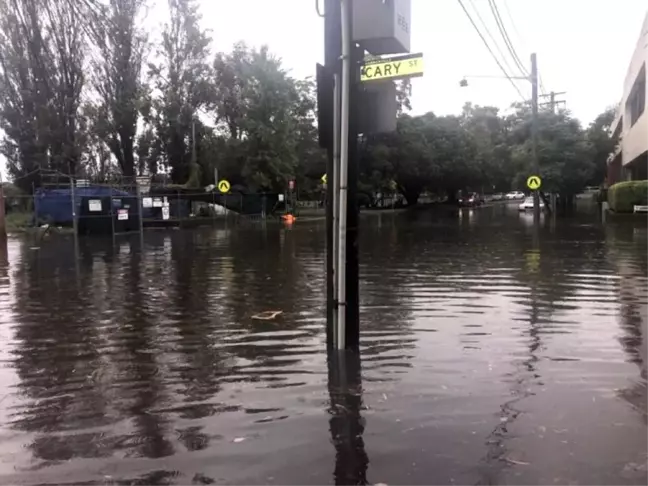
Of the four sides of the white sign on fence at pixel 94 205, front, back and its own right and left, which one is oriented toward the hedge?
left

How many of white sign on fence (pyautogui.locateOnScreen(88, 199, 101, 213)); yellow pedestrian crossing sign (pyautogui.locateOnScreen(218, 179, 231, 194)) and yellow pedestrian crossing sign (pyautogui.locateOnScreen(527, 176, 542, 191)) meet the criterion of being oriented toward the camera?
3

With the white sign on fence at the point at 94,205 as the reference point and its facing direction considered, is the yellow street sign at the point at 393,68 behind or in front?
in front

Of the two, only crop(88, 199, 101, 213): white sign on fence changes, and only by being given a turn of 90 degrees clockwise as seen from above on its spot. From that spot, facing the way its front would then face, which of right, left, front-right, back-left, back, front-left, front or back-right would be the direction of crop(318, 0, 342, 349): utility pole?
left

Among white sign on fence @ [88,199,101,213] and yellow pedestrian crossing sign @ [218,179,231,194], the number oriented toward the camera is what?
2

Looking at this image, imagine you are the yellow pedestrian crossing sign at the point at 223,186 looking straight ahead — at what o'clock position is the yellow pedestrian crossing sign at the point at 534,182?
the yellow pedestrian crossing sign at the point at 534,182 is roughly at 10 o'clock from the yellow pedestrian crossing sign at the point at 223,186.

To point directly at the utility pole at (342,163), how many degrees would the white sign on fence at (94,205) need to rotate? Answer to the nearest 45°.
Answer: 0° — it already faces it

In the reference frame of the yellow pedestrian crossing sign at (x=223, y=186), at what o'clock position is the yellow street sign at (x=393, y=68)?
The yellow street sign is roughly at 12 o'clock from the yellow pedestrian crossing sign.

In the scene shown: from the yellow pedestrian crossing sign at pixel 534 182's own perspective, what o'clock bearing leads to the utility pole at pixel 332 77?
The utility pole is roughly at 12 o'clock from the yellow pedestrian crossing sign.

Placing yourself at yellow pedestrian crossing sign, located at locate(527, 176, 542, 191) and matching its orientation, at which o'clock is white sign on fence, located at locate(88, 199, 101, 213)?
The white sign on fence is roughly at 2 o'clock from the yellow pedestrian crossing sign.

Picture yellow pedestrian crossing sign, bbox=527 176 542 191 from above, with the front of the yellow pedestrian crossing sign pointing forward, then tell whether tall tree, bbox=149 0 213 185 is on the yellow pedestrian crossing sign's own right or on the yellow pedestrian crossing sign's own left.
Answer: on the yellow pedestrian crossing sign's own right

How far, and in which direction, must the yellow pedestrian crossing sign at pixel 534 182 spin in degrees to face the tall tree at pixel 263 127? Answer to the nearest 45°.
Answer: approximately 90° to its right

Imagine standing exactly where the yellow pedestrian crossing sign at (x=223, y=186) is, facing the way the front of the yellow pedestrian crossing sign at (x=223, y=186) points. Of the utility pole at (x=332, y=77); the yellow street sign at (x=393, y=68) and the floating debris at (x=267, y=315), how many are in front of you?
3

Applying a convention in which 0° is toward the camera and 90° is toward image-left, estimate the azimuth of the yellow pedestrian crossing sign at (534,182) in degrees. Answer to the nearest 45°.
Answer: approximately 0°

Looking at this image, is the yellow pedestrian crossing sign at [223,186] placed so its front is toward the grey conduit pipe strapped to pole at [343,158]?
yes

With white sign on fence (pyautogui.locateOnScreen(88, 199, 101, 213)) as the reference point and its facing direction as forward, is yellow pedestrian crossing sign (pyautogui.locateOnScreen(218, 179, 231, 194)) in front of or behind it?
behind

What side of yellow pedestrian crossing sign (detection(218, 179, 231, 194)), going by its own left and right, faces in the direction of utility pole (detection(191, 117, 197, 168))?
back
